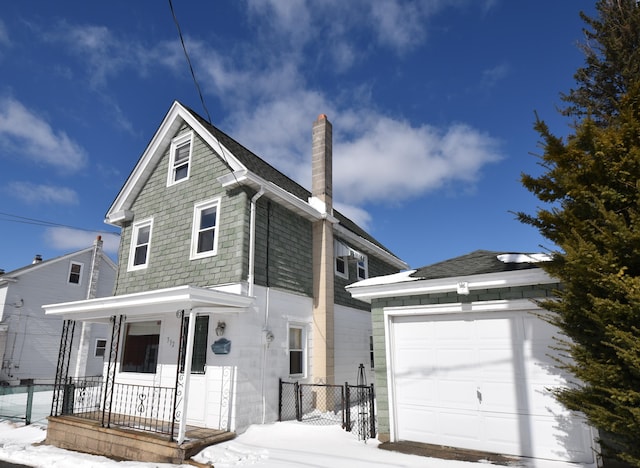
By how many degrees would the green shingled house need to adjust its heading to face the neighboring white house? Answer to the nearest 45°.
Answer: approximately 90° to its right

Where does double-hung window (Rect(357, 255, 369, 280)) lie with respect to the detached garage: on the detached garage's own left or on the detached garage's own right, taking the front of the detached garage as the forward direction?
on the detached garage's own right

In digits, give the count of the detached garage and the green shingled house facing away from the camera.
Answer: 0

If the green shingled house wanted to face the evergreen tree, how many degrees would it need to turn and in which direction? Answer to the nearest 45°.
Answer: approximately 90° to its left

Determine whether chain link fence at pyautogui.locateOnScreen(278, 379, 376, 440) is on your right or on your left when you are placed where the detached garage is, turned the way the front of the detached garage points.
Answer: on your right

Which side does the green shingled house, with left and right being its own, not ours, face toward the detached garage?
left

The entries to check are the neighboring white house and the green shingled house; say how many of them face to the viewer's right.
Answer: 0

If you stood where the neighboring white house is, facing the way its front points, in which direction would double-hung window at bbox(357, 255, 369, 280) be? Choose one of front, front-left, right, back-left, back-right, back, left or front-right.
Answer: left

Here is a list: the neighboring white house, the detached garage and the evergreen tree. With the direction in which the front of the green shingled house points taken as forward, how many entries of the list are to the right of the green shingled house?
1

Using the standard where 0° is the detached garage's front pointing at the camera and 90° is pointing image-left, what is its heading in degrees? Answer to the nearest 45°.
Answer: approximately 45°

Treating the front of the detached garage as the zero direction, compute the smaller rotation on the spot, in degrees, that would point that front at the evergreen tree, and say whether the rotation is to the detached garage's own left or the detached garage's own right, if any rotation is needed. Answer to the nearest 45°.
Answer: approximately 90° to the detached garage's own left
